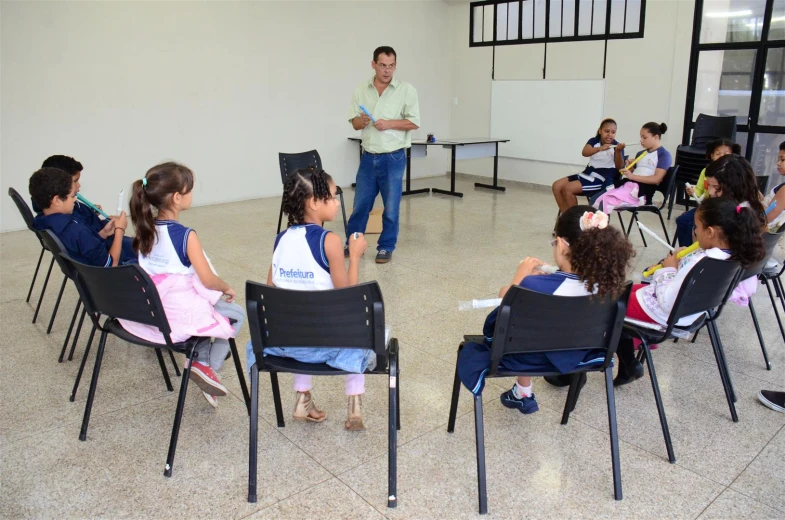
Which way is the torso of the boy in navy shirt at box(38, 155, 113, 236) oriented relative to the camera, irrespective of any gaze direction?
to the viewer's right

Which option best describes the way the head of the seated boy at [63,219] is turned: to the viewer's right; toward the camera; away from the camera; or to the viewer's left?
to the viewer's right

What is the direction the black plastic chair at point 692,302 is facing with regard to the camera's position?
facing away from the viewer and to the left of the viewer

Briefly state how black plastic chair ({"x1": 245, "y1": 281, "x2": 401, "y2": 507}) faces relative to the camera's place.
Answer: facing away from the viewer

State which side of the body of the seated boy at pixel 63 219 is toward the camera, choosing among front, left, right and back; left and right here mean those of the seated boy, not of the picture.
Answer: right

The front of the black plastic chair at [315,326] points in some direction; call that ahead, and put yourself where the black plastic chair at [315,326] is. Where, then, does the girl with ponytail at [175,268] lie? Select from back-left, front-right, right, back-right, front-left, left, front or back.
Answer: front-left

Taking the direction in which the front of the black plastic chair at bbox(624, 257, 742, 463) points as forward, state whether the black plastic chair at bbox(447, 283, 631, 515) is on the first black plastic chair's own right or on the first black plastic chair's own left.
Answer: on the first black plastic chair's own left

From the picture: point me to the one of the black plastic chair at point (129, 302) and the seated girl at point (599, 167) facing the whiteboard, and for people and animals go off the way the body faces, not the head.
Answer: the black plastic chair

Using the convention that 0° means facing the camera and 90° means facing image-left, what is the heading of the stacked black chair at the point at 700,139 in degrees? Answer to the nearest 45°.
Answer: approximately 45°

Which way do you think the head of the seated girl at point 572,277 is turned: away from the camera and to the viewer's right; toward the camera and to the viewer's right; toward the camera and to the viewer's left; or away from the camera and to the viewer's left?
away from the camera and to the viewer's left

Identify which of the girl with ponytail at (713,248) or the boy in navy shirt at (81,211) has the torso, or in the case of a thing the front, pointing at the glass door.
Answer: the boy in navy shirt

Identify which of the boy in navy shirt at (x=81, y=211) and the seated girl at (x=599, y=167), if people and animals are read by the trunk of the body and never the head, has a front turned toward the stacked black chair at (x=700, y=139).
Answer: the boy in navy shirt

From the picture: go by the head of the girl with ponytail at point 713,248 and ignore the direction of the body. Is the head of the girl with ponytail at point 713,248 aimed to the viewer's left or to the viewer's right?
to the viewer's left

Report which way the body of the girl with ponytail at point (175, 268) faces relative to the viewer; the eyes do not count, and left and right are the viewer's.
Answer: facing away from the viewer and to the right of the viewer
